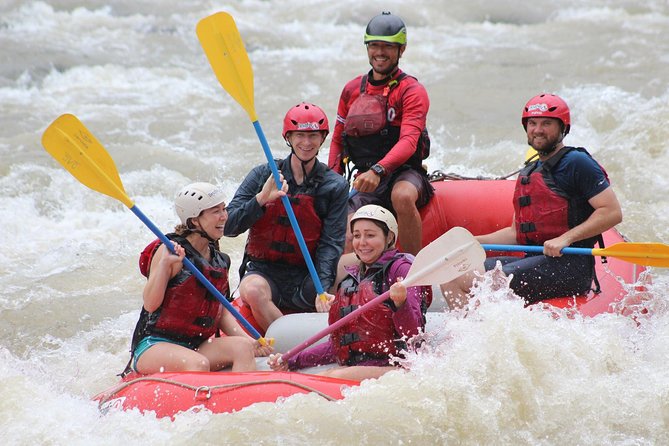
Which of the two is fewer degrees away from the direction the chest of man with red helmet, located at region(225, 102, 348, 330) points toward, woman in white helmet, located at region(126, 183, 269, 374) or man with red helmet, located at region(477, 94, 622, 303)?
the woman in white helmet

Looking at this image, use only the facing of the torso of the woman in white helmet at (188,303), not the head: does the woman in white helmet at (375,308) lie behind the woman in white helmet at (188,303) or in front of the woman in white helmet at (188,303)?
in front

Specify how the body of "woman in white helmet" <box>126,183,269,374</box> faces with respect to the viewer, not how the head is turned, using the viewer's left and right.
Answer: facing the viewer and to the right of the viewer

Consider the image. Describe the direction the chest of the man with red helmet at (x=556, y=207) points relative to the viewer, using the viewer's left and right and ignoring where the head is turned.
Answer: facing the viewer and to the left of the viewer

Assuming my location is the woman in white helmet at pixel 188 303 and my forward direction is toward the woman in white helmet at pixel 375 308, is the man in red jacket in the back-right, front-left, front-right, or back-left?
front-left

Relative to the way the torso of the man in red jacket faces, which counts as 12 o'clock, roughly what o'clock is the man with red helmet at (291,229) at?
The man with red helmet is roughly at 12 o'clock from the man in red jacket.

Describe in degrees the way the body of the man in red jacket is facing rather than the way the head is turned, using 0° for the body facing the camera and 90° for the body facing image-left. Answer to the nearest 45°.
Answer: approximately 45°

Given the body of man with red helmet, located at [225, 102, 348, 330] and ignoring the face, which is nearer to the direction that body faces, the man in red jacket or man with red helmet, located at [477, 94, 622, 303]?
the man with red helmet

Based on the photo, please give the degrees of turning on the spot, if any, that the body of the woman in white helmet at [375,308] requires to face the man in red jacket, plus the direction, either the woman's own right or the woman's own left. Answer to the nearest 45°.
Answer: approximately 135° to the woman's own right

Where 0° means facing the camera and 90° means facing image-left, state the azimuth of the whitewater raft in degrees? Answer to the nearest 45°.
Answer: approximately 45°

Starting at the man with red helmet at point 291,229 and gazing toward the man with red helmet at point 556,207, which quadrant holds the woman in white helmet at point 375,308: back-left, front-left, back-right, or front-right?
front-right

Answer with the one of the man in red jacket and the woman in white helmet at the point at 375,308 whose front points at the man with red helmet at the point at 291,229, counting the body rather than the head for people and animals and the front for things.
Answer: the man in red jacket

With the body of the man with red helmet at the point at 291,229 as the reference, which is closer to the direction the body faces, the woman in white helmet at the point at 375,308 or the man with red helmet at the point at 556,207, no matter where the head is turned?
the woman in white helmet

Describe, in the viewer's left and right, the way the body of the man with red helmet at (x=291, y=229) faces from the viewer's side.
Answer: facing the viewer
